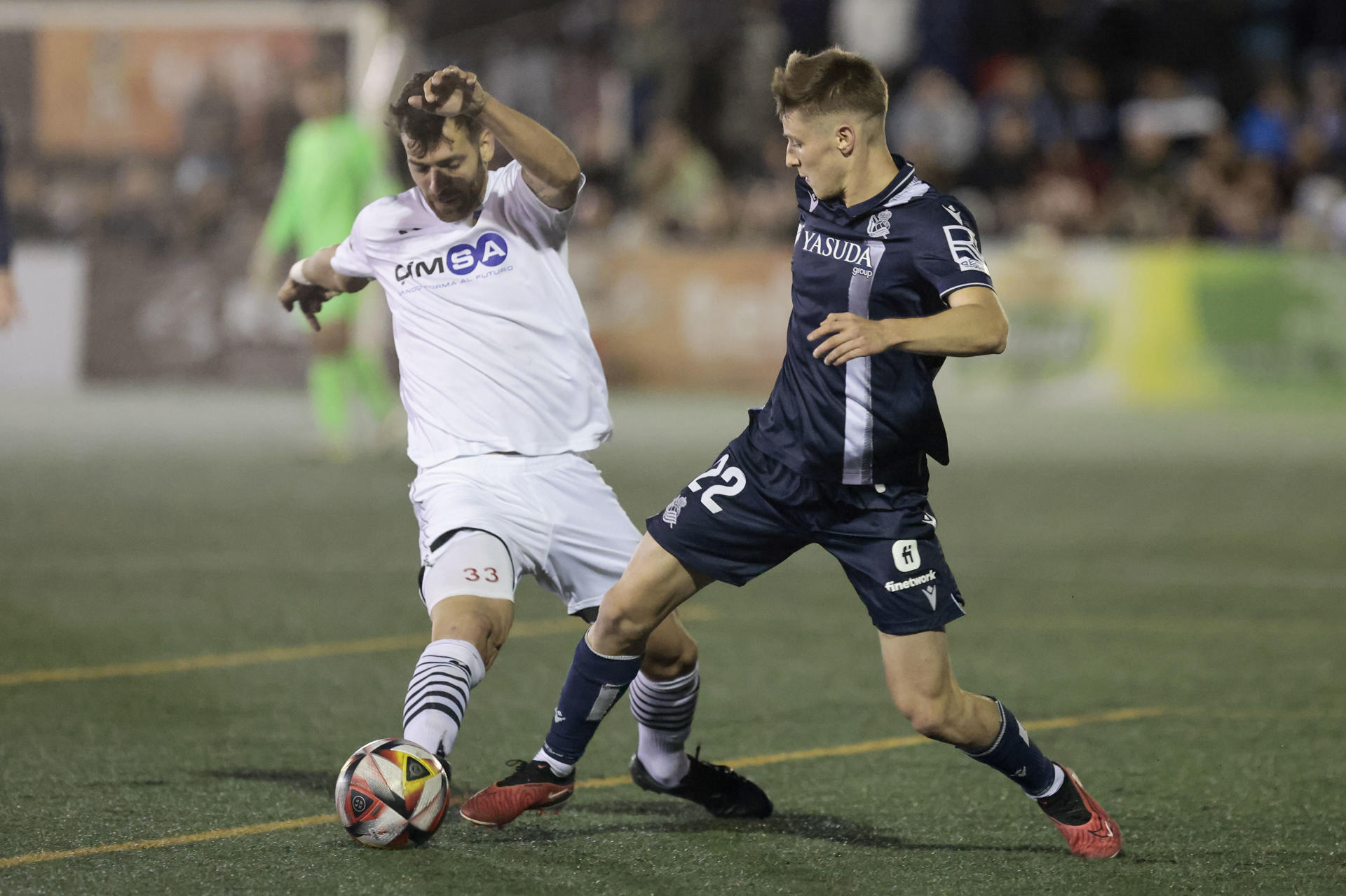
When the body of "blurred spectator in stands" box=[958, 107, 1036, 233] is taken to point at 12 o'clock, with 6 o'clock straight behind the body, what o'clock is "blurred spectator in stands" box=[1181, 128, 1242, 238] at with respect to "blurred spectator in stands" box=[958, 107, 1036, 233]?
"blurred spectator in stands" box=[1181, 128, 1242, 238] is roughly at 9 o'clock from "blurred spectator in stands" box=[958, 107, 1036, 233].

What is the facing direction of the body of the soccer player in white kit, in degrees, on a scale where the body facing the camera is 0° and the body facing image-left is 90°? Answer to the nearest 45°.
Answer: approximately 0°

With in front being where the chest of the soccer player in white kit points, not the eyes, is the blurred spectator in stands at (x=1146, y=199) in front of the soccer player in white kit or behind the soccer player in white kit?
behind

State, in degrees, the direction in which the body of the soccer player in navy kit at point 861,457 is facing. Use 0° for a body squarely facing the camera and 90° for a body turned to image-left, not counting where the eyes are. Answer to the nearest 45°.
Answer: approximately 45°

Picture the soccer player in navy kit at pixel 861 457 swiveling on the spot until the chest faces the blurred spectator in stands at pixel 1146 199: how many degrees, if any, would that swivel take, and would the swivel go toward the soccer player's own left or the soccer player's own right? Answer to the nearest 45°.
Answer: approximately 135° to the soccer player's own right

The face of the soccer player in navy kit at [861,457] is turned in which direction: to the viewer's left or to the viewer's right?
to the viewer's left

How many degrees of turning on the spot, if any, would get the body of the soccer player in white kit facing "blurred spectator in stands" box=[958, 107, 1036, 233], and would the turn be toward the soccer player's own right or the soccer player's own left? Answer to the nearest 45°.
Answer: approximately 180°

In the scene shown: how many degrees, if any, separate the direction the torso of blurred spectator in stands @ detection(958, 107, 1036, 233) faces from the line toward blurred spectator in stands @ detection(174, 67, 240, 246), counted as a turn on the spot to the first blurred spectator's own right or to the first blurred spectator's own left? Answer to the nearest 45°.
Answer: approximately 90° to the first blurred spectator's own right

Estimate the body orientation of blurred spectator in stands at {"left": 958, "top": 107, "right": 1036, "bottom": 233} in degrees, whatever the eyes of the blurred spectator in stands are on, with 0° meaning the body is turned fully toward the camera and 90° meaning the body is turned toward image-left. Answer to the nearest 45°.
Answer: approximately 0°

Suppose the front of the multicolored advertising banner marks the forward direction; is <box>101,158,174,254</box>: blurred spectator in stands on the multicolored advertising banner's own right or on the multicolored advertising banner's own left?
on the multicolored advertising banner's own right
